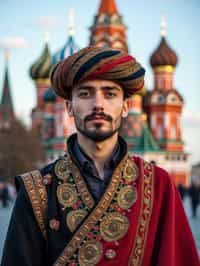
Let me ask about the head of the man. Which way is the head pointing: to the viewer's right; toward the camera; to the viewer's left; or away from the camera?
toward the camera

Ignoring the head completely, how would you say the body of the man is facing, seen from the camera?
toward the camera
